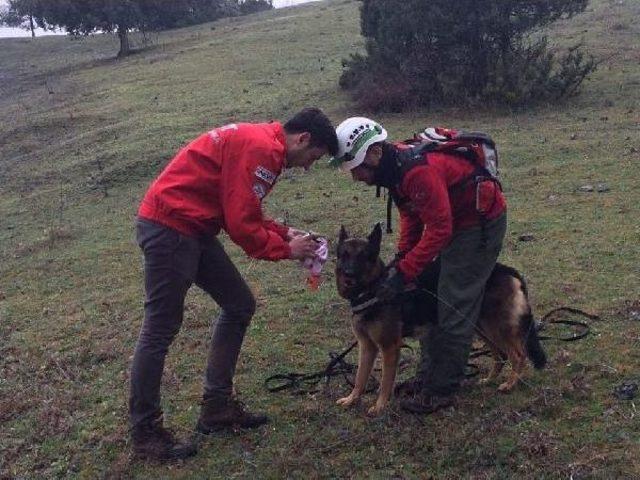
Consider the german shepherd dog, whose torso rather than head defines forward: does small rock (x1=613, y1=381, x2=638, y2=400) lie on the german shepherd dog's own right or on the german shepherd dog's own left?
on the german shepherd dog's own left

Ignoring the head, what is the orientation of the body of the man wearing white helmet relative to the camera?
to the viewer's left

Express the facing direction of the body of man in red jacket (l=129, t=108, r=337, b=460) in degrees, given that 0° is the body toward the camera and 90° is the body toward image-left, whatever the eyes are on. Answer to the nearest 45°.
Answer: approximately 270°

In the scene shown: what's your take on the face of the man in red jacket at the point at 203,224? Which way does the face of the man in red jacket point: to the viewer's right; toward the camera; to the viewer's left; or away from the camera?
to the viewer's right

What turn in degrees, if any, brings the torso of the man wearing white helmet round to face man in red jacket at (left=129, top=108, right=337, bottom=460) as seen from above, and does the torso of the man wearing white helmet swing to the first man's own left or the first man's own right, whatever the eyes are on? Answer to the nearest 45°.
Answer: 0° — they already face them

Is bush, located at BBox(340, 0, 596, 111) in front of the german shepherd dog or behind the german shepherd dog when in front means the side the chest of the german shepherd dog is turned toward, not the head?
behind

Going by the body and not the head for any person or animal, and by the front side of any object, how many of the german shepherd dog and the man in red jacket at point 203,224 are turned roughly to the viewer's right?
1

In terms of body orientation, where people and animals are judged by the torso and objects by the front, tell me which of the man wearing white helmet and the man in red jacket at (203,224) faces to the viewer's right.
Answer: the man in red jacket

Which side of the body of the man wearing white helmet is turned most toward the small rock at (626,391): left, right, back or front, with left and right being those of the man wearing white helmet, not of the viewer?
back

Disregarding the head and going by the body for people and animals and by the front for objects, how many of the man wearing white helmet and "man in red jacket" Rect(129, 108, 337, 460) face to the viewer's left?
1
